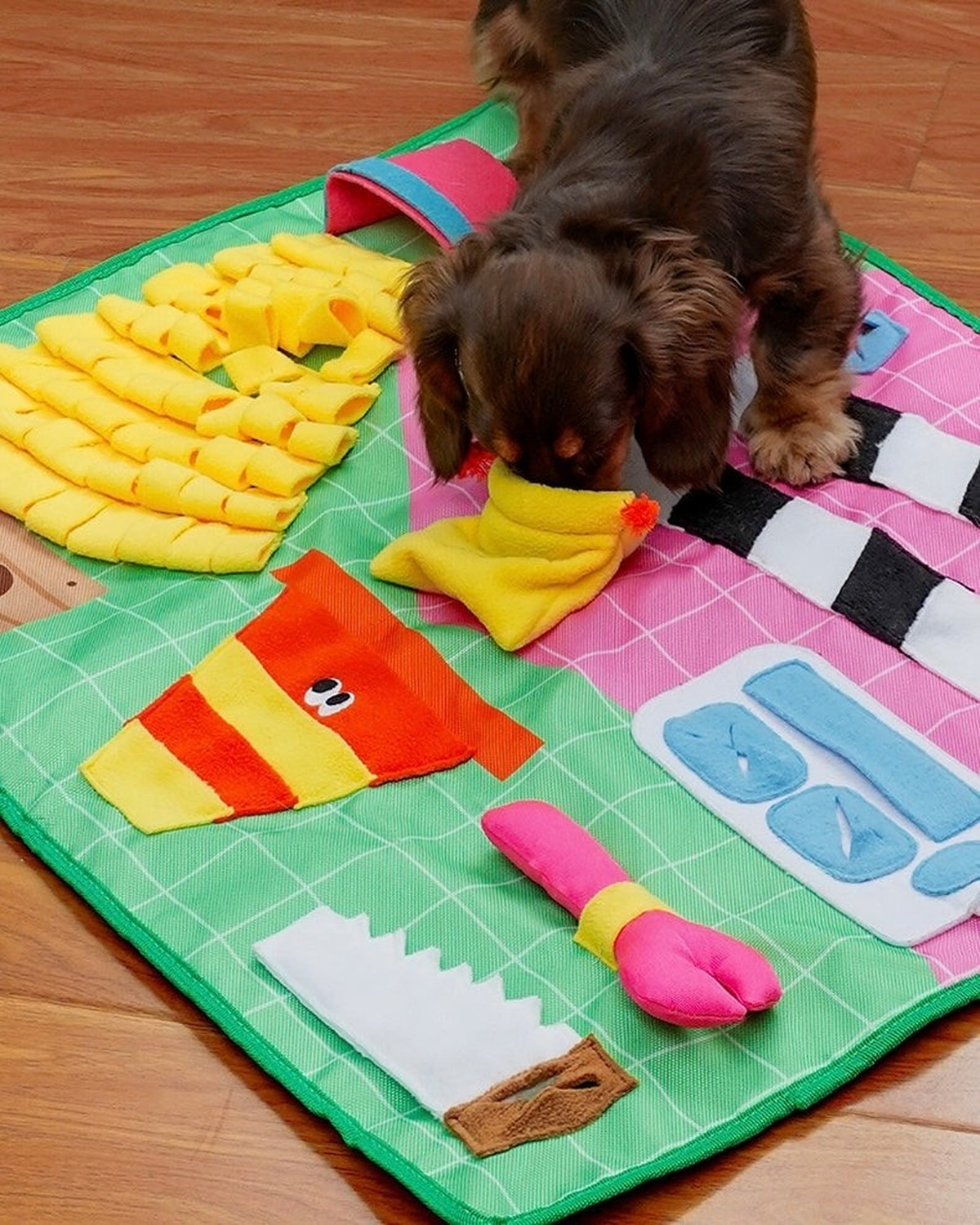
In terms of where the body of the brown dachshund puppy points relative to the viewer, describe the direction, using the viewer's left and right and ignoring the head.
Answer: facing the viewer
